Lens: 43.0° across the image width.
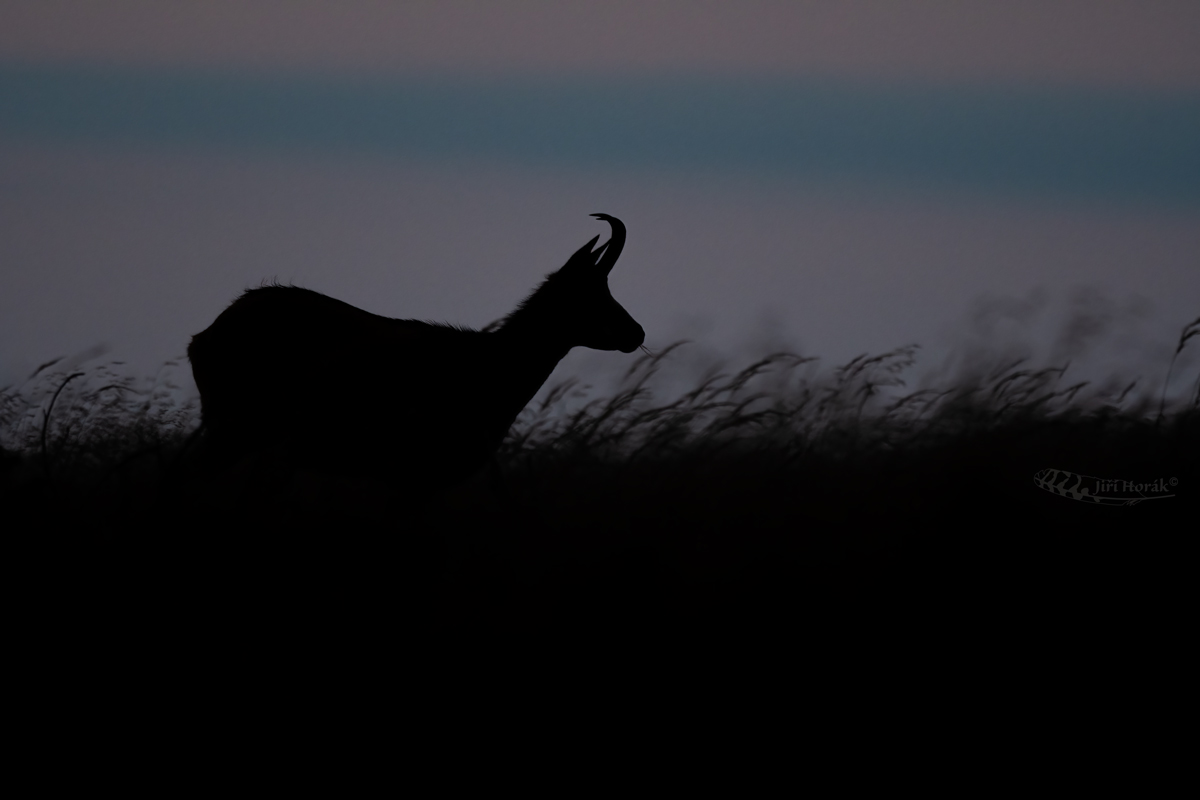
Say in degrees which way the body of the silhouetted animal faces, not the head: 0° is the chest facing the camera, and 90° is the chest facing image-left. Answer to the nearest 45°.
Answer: approximately 270°
